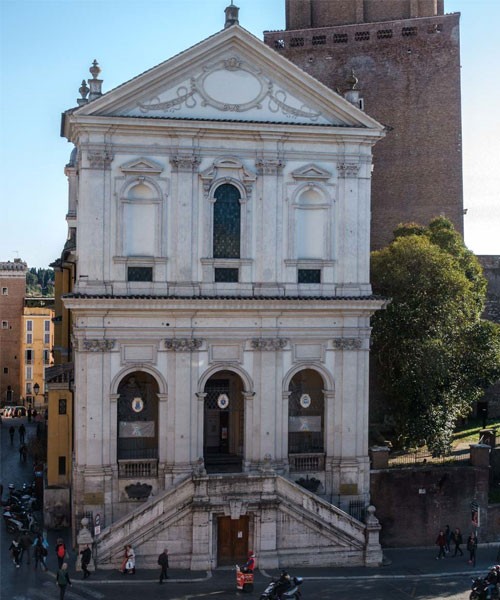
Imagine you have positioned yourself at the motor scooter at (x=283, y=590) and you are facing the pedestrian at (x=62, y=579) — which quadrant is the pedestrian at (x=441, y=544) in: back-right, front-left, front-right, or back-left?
back-right

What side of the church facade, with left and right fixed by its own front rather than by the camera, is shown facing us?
front

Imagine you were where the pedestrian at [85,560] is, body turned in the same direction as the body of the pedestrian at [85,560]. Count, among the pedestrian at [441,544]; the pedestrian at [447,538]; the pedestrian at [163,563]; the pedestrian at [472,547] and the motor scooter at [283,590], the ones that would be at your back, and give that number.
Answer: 5

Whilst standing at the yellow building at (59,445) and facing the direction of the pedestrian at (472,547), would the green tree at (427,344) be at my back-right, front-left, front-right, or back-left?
front-left

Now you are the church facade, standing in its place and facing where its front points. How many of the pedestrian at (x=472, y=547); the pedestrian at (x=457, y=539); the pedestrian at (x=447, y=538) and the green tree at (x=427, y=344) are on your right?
0
